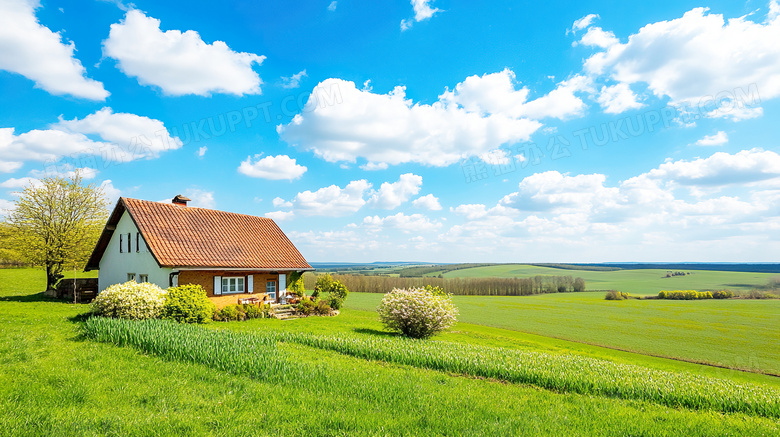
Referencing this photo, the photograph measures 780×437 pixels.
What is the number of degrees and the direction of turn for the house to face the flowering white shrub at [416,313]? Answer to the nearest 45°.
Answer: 0° — it already faces it

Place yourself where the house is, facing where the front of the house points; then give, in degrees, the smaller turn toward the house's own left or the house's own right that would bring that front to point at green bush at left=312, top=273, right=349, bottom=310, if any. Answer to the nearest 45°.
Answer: approximately 90° to the house's own left

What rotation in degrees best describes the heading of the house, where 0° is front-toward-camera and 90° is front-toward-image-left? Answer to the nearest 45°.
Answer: approximately 315°

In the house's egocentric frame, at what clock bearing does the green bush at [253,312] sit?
The green bush is roughly at 12 o'clock from the house.

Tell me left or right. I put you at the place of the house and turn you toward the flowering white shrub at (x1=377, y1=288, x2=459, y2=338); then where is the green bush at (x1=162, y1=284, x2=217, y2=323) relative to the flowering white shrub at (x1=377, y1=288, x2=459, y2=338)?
right
